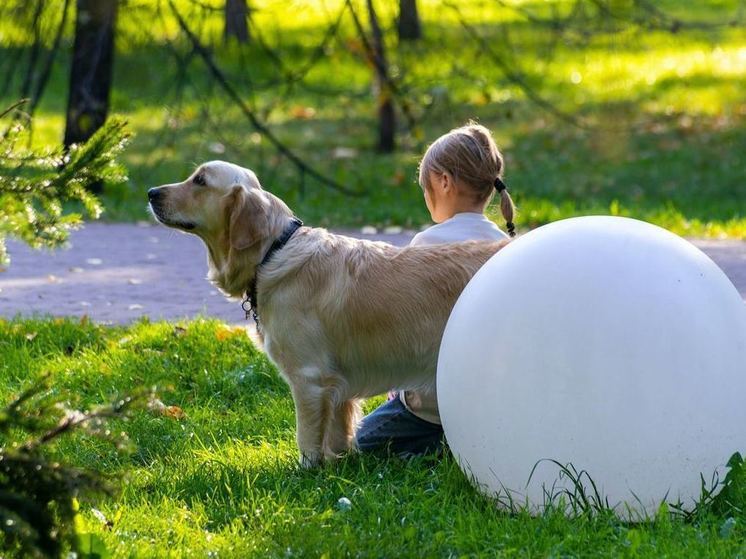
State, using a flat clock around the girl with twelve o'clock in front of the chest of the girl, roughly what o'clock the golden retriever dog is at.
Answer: The golden retriever dog is roughly at 9 o'clock from the girl.

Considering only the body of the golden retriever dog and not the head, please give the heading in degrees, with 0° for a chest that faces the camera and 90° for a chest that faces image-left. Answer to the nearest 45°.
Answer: approximately 90°

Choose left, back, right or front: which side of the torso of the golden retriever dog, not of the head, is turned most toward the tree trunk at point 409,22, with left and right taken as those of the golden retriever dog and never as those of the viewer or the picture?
right

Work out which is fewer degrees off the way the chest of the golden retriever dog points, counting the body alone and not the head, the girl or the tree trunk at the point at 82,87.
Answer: the tree trunk

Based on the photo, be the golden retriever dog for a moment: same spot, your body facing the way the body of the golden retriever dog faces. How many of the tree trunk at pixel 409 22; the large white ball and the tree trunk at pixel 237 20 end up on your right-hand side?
2

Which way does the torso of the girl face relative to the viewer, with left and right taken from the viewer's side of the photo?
facing away from the viewer and to the left of the viewer

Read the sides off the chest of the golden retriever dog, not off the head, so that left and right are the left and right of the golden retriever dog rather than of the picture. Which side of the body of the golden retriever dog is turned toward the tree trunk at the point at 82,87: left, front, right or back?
right

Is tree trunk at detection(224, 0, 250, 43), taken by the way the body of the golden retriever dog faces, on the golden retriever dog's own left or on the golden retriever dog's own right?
on the golden retriever dog's own right
